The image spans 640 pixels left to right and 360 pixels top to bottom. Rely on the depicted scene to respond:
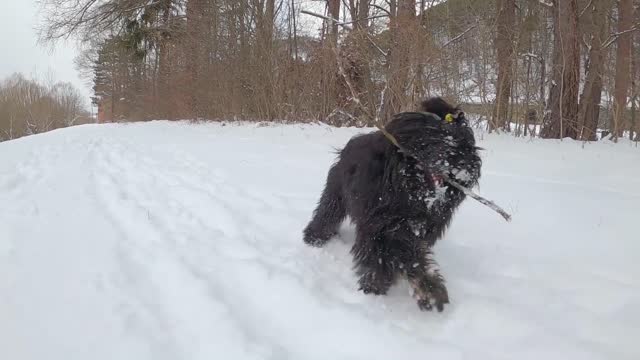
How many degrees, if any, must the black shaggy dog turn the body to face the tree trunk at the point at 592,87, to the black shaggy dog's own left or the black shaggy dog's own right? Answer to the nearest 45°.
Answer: approximately 90° to the black shaggy dog's own left

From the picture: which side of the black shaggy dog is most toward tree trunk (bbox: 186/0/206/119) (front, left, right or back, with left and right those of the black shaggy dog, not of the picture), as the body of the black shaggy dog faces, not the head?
back

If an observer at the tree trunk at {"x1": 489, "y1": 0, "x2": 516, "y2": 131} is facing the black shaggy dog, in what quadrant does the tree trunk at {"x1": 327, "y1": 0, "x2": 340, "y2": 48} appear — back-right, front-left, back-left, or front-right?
back-right

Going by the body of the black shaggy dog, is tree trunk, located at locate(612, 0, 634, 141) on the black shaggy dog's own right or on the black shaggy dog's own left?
on the black shaggy dog's own left

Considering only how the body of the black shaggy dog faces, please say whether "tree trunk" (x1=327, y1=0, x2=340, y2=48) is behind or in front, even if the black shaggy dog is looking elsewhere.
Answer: behind

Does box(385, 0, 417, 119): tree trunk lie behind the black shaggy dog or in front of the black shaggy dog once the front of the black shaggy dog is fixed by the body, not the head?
behind

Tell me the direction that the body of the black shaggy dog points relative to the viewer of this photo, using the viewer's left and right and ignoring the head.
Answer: facing the viewer and to the right of the viewer
